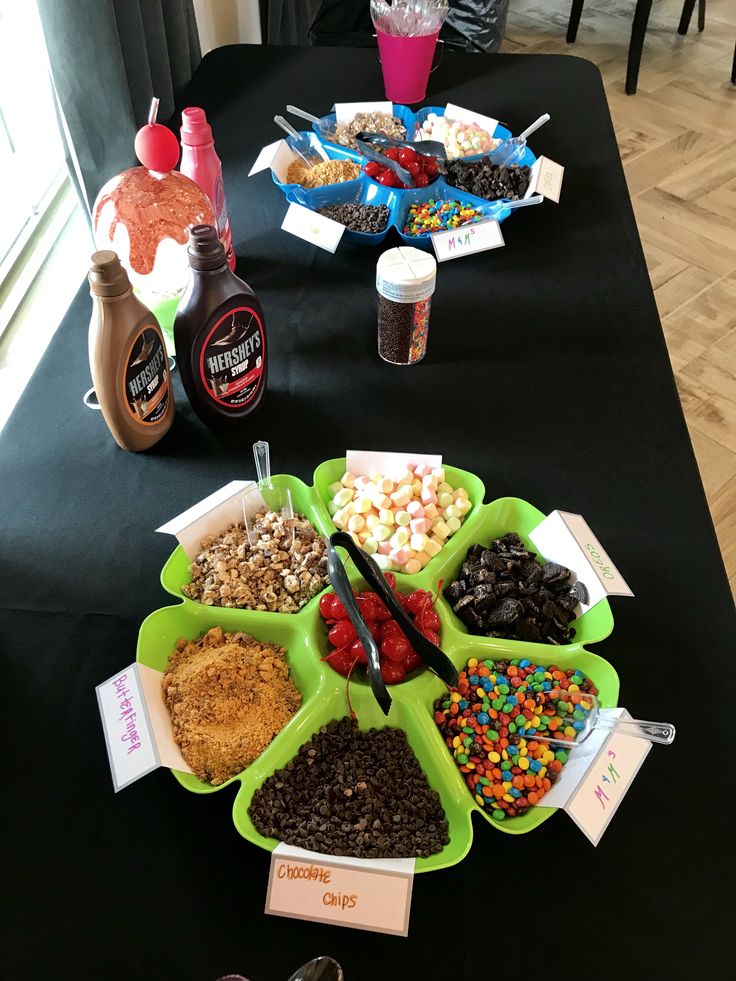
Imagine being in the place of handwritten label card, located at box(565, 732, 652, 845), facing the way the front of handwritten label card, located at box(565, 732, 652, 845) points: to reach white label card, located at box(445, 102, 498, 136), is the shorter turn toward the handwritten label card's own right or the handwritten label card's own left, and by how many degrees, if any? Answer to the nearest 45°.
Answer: approximately 180°

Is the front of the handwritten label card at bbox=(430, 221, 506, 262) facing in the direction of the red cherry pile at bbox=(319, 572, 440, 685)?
yes

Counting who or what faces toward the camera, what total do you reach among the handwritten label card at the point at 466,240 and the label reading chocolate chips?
2

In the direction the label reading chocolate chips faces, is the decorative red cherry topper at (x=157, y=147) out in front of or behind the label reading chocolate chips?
behind

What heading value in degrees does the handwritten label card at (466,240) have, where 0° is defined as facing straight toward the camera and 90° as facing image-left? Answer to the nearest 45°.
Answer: approximately 0°

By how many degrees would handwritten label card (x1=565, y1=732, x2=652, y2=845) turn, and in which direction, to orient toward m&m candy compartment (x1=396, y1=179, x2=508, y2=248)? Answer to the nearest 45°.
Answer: approximately 180°

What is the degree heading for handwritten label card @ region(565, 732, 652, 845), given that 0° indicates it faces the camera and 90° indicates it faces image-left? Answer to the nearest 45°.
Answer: approximately 315°

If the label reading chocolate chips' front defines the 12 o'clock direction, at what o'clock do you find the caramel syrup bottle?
The caramel syrup bottle is roughly at 5 o'clock from the label reading chocolate chips.
